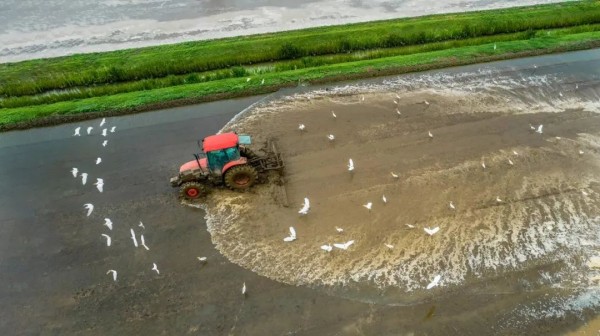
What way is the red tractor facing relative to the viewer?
to the viewer's left

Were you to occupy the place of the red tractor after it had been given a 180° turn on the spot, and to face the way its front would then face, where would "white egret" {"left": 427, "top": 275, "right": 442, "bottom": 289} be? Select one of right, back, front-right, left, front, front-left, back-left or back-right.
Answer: front-right
